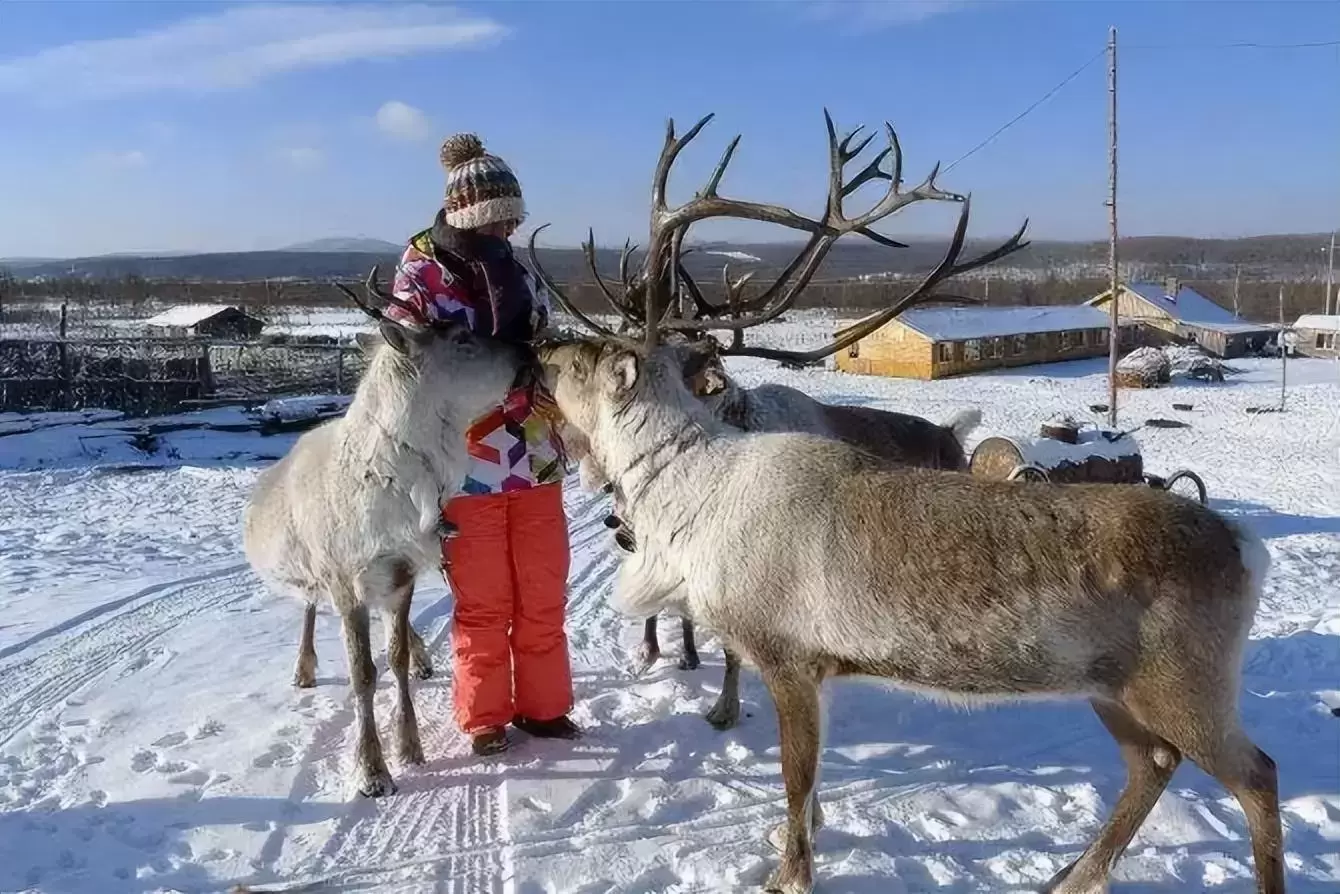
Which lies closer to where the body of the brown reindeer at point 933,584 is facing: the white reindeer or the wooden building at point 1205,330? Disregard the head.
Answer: the white reindeer

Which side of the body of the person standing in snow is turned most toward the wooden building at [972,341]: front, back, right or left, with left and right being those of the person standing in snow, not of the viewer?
left

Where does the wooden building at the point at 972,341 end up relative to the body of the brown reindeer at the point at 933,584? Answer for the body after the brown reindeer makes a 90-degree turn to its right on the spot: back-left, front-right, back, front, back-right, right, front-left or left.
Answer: front

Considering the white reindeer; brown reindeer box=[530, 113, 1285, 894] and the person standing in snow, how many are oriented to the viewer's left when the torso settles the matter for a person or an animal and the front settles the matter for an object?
1

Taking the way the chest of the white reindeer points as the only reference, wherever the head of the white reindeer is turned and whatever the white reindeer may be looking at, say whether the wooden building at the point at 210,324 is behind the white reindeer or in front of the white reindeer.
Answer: behind

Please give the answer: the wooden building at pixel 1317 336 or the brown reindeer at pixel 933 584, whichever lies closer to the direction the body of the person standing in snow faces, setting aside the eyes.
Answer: the brown reindeer

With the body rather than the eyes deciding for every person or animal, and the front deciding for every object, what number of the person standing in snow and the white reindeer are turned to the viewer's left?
0

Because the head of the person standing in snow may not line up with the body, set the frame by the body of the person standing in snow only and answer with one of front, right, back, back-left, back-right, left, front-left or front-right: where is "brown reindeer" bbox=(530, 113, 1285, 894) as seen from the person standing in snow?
front

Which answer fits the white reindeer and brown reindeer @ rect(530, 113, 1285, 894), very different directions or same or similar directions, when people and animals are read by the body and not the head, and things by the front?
very different directions

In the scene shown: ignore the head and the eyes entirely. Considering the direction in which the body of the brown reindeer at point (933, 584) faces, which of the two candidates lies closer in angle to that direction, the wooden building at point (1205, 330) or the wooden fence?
the wooden fence

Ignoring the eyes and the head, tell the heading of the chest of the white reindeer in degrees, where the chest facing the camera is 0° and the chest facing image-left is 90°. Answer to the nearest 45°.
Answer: approximately 315°

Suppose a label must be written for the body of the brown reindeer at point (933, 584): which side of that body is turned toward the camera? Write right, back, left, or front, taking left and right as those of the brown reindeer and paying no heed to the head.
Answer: left

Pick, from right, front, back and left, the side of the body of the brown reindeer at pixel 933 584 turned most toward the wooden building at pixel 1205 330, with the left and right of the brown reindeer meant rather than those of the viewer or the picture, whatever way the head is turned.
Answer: right

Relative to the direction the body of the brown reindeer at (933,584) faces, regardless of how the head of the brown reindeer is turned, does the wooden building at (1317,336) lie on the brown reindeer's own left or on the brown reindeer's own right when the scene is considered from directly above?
on the brown reindeer's own right
